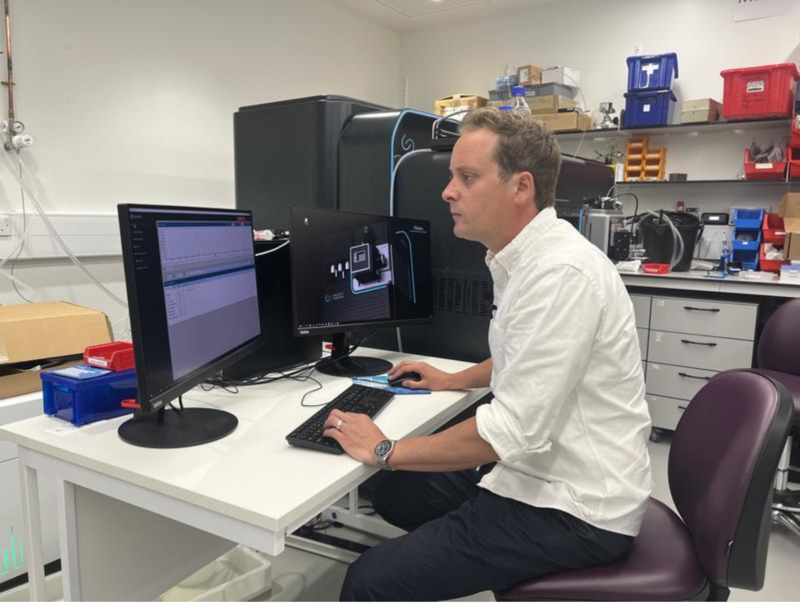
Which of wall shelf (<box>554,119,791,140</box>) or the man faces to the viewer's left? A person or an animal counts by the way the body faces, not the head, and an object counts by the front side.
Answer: the man

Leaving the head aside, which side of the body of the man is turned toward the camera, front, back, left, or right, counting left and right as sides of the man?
left

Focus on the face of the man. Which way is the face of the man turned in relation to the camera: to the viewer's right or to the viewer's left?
to the viewer's left

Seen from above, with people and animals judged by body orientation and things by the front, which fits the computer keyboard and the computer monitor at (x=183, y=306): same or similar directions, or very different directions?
same or similar directions

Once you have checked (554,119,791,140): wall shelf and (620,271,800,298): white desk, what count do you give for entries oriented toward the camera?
2

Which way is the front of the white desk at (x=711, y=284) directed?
toward the camera

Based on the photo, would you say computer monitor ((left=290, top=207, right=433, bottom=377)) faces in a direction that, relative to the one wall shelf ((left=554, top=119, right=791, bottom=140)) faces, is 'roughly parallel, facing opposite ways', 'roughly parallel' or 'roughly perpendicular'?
roughly perpendicular

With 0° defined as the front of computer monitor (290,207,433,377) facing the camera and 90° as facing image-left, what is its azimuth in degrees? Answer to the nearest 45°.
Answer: approximately 315°

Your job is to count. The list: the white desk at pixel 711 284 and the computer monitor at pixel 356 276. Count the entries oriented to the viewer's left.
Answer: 0

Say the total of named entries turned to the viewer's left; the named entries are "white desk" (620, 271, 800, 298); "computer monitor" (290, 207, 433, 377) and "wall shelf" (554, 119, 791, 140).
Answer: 0

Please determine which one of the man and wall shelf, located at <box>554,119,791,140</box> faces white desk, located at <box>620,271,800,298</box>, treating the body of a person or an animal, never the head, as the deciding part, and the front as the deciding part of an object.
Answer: the wall shelf

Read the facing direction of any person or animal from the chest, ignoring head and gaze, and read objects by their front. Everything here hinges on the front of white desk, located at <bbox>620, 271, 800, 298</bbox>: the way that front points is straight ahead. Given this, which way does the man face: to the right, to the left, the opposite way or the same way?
to the right

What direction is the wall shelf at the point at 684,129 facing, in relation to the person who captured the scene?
facing the viewer

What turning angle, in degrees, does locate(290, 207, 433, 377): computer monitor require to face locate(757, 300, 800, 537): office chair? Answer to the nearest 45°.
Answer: approximately 45° to its left

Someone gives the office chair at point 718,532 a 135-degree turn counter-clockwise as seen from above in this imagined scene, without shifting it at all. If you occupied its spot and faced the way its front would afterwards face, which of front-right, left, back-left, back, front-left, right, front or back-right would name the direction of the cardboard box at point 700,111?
left

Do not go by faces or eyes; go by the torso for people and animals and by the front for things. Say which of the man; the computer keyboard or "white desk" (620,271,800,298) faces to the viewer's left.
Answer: the man

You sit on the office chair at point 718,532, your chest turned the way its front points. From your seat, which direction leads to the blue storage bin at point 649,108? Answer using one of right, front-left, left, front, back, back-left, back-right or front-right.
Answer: back-right

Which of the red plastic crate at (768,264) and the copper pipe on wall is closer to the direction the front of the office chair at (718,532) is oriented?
the copper pipe on wall
